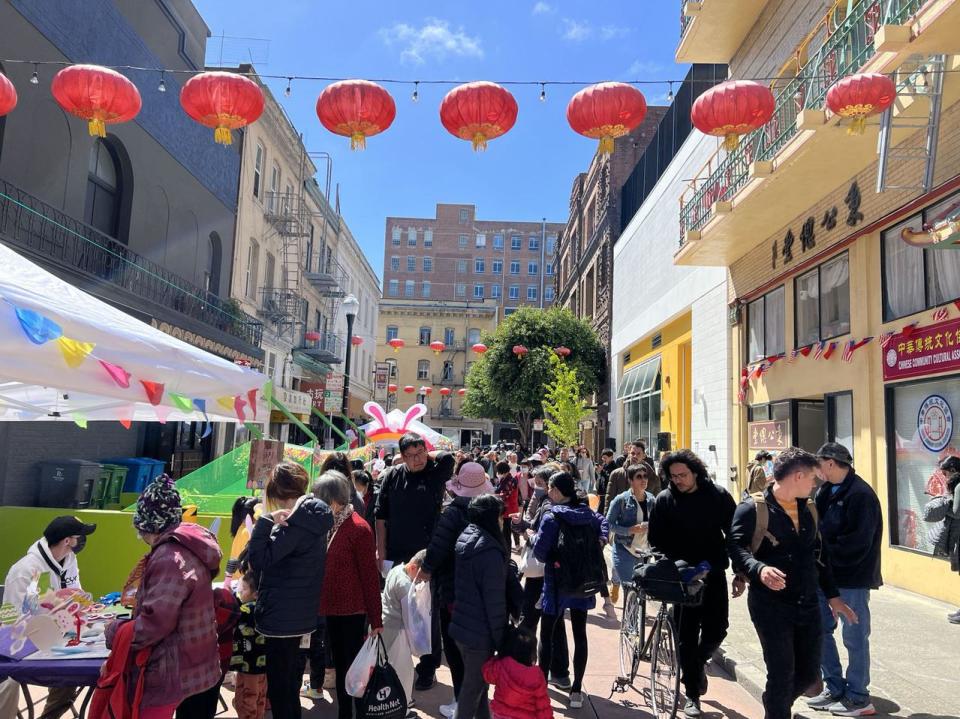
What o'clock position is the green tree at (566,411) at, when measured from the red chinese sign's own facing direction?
The green tree is roughly at 3 o'clock from the red chinese sign.

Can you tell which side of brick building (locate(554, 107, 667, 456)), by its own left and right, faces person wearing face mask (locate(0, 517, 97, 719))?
left

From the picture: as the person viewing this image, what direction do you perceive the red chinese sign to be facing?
facing the viewer and to the left of the viewer

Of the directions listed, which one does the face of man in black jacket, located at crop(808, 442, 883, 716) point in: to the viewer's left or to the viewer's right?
to the viewer's left

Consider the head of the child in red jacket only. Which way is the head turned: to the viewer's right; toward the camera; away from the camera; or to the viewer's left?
away from the camera

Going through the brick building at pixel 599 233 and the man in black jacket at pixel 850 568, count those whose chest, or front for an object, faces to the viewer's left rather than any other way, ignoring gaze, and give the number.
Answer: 2

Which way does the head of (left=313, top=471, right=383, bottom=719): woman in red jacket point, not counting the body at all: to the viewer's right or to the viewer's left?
to the viewer's left

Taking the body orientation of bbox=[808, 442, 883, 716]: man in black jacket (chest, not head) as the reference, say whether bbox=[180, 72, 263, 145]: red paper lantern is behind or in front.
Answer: in front

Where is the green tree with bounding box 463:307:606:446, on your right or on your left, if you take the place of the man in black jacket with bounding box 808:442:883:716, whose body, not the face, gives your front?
on your right

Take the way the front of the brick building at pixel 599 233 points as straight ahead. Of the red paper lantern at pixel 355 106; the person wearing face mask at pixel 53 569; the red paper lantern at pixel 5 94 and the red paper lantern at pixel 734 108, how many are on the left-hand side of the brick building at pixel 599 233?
4

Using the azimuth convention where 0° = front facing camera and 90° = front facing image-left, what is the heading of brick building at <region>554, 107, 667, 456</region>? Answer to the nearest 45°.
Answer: approximately 90°
